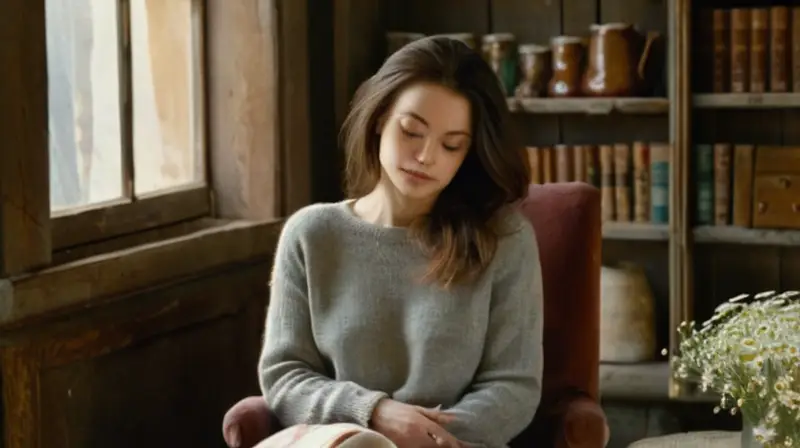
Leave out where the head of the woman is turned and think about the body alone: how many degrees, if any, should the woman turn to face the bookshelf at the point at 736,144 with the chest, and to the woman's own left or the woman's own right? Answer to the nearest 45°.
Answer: approximately 135° to the woman's own left

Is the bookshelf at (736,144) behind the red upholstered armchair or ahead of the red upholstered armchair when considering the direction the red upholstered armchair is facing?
behind

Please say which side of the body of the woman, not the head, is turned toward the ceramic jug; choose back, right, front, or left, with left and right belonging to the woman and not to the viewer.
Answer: back

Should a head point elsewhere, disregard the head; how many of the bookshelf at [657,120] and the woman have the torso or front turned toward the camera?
2

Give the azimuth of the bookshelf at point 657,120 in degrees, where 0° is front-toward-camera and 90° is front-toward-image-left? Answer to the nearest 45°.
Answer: approximately 0°

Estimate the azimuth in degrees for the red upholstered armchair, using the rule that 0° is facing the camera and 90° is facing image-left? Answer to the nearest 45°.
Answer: approximately 45°

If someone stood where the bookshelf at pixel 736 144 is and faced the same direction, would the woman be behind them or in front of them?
in front

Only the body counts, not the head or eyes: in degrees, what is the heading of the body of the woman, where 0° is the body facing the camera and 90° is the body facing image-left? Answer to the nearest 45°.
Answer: approximately 0°

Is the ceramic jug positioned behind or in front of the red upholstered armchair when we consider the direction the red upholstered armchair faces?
behind
